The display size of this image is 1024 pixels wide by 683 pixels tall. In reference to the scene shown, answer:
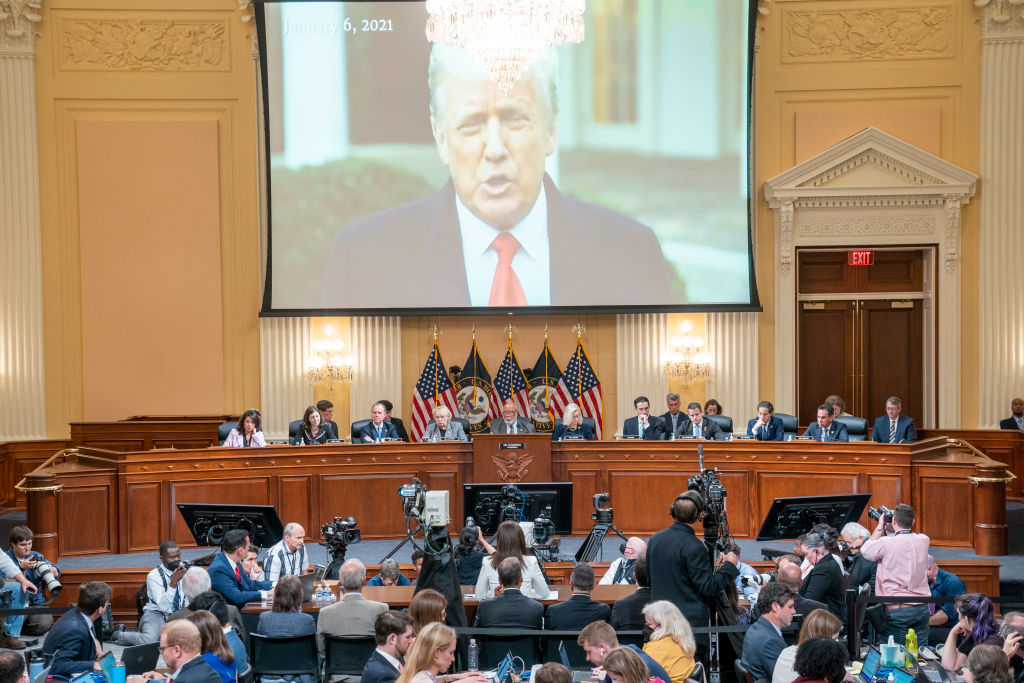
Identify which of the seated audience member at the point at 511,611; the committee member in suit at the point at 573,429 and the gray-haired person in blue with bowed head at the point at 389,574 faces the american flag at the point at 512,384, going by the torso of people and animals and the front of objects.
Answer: the seated audience member at the point at 511,611

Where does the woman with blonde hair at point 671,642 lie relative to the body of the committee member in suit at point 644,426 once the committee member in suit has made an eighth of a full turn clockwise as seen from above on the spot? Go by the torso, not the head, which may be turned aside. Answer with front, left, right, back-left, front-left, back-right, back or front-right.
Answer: front-left

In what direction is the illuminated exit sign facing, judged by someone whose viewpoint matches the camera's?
facing the viewer

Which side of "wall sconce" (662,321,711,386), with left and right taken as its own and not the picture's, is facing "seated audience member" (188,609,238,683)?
front

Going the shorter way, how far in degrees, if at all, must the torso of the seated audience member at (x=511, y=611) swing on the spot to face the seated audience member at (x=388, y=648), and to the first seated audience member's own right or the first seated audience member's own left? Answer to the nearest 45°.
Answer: approximately 135° to the first seated audience member's own left

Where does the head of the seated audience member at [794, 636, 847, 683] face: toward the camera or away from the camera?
away from the camera

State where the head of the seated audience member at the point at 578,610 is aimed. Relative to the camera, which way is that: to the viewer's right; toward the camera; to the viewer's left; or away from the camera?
away from the camera

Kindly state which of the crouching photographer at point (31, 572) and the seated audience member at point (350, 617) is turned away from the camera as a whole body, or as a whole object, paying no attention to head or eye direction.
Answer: the seated audience member at point (350, 617)

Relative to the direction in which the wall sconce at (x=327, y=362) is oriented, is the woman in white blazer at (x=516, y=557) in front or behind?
in front

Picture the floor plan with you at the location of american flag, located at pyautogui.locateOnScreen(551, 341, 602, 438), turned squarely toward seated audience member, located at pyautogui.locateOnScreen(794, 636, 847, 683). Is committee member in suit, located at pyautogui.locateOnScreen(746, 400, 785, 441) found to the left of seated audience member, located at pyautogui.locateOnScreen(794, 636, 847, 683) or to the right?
left

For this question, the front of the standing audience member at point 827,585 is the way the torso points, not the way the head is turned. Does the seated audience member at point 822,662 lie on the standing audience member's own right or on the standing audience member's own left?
on the standing audience member's own left

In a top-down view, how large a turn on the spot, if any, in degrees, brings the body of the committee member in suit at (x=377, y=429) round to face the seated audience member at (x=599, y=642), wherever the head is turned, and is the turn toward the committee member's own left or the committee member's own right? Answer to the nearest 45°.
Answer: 0° — they already face them

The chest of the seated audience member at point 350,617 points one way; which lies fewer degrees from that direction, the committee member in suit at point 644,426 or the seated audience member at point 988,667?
the committee member in suit

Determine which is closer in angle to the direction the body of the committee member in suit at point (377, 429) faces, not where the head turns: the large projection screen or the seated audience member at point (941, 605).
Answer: the seated audience member
